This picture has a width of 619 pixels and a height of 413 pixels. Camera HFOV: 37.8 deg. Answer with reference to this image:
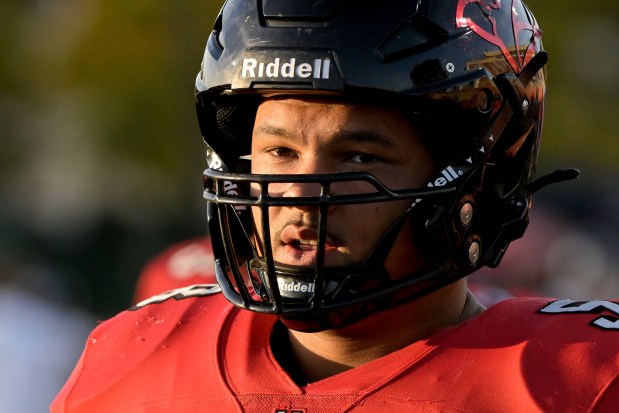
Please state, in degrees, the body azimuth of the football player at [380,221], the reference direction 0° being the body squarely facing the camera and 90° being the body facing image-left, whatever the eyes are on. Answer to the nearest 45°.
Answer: approximately 45°

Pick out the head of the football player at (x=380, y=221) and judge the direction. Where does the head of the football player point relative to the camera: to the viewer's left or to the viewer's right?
to the viewer's left
